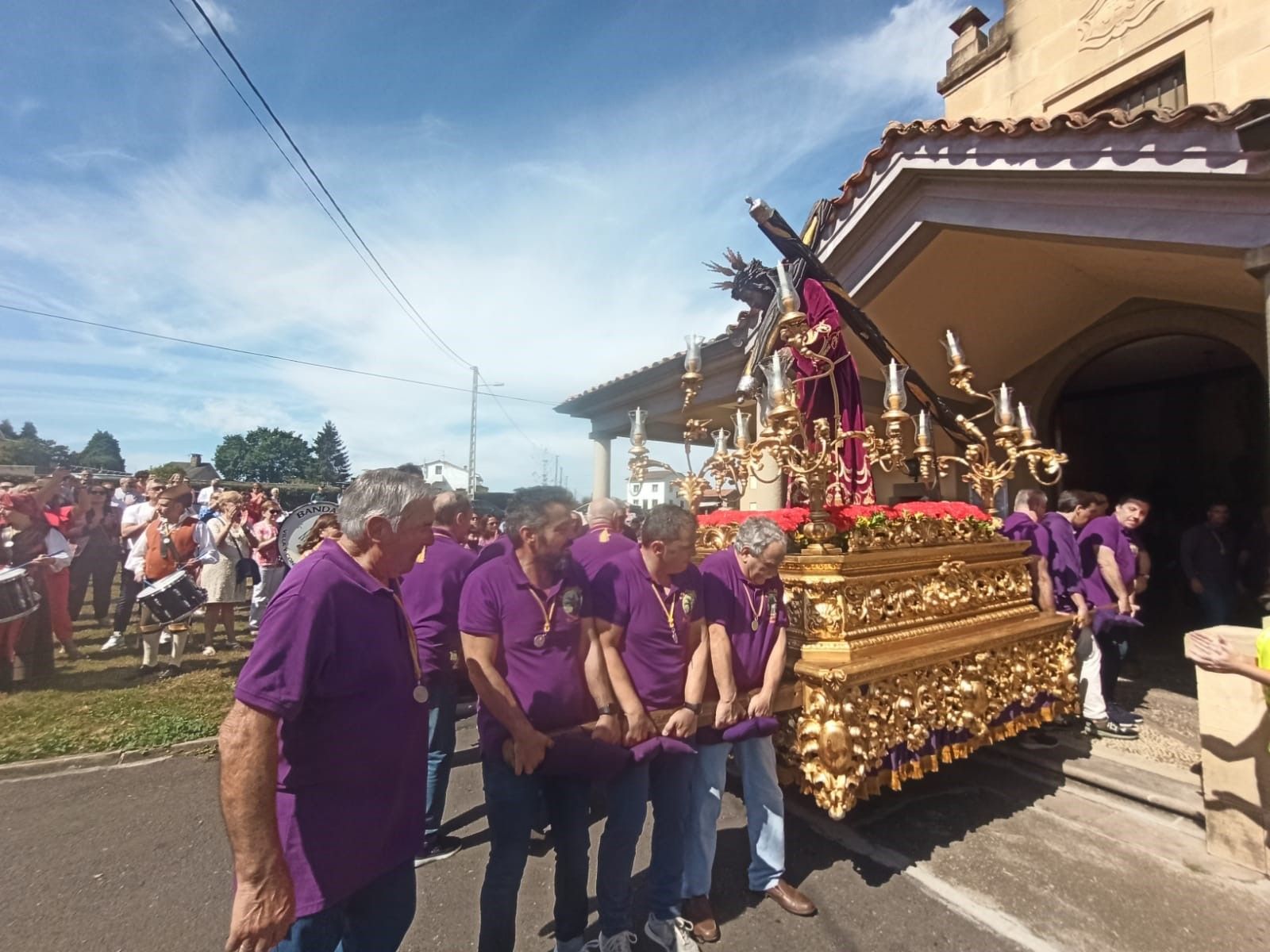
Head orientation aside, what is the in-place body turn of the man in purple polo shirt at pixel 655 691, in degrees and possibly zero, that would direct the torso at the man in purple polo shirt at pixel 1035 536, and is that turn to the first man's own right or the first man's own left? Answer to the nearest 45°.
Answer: approximately 90° to the first man's own left

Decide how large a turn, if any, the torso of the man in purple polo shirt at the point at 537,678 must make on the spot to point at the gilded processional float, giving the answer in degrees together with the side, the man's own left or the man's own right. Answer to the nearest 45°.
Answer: approximately 90° to the man's own left

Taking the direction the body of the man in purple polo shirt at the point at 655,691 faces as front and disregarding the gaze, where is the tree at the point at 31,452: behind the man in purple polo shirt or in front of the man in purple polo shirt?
behind

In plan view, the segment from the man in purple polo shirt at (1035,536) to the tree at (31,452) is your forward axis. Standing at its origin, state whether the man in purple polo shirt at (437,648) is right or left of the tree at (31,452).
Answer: left

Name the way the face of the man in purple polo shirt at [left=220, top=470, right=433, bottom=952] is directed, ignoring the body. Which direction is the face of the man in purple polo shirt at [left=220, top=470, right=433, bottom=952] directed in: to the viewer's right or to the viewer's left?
to the viewer's right

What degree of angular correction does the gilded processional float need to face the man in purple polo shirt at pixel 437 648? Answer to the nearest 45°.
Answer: approximately 45° to its right

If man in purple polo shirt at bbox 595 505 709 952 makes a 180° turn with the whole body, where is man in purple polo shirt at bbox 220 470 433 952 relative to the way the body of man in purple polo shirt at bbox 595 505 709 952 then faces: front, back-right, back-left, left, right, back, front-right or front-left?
left

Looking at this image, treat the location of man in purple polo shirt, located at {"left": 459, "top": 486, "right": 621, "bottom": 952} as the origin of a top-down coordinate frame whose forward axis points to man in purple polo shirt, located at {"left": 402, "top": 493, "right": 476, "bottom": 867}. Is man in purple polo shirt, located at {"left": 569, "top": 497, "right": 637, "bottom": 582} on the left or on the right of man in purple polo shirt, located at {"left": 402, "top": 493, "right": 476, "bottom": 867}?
right

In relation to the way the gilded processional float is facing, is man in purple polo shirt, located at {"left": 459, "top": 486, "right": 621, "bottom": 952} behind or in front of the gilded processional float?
in front

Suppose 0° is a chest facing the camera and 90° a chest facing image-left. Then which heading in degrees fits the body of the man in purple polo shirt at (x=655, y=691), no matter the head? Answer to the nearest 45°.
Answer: approximately 315°

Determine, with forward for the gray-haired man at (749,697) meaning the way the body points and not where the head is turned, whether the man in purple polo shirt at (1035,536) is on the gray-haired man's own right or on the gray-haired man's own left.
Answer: on the gray-haired man's own left

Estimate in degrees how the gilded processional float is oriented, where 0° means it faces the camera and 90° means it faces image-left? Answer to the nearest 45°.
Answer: approximately 45°
